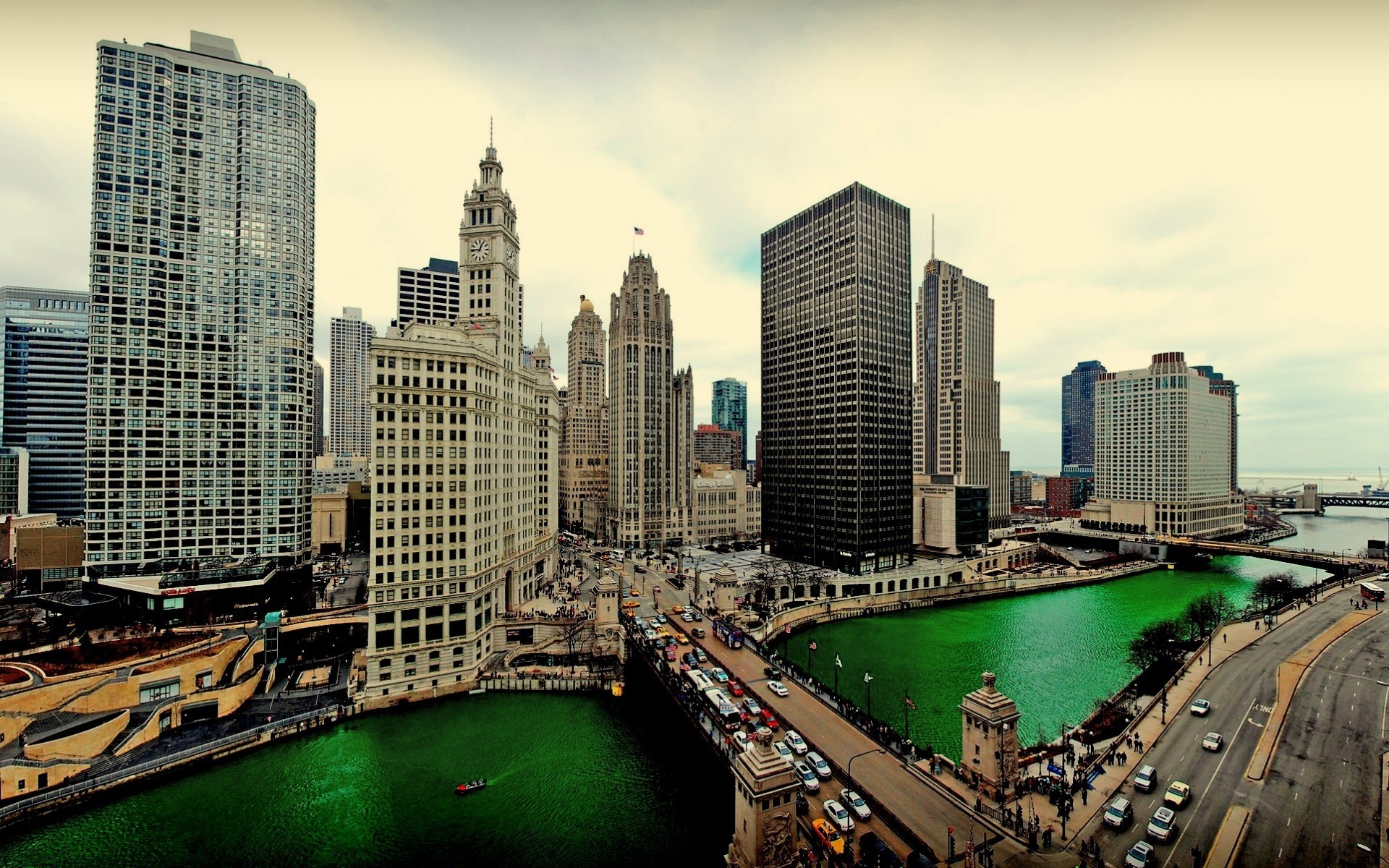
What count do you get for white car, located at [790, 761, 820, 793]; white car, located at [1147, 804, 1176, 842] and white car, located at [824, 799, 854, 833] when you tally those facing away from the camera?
0

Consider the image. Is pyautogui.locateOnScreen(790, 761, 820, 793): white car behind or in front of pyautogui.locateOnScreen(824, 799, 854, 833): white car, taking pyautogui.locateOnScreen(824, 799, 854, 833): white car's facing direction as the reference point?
behind

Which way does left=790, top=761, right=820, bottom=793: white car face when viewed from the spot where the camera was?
facing the viewer and to the right of the viewer

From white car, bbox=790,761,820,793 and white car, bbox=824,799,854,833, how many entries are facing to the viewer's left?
0

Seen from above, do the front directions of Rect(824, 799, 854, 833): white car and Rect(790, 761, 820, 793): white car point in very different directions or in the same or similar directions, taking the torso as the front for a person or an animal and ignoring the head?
same or similar directions

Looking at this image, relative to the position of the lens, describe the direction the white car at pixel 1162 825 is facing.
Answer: facing the viewer and to the left of the viewer
